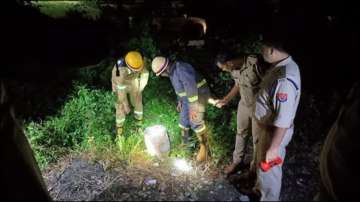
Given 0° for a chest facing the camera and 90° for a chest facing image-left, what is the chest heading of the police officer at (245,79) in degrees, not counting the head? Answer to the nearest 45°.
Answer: approximately 90°

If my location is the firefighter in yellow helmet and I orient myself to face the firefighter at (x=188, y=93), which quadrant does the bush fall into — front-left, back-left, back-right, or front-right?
back-right

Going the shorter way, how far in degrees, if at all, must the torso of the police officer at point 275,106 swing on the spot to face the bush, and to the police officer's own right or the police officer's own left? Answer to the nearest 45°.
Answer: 0° — they already face it

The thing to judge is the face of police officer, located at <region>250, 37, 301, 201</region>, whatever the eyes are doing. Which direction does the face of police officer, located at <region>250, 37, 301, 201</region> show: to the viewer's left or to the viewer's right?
to the viewer's left

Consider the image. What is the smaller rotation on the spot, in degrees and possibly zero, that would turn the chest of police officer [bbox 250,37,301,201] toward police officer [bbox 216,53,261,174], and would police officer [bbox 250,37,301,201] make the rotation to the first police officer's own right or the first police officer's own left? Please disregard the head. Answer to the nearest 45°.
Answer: approximately 45° to the first police officer's own right

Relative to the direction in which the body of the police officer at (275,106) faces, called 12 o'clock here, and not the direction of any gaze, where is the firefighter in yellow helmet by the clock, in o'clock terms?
The firefighter in yellow helmet is roughly at 1 o'clock from the police officer.

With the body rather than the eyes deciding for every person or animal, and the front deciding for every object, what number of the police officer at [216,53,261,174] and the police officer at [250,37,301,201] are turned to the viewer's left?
2

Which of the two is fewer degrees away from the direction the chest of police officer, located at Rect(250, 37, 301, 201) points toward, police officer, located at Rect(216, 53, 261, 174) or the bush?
the bush

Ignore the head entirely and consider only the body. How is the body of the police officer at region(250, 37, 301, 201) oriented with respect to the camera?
to the viewer's left

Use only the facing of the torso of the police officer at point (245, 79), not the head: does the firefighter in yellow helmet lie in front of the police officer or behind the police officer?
in front

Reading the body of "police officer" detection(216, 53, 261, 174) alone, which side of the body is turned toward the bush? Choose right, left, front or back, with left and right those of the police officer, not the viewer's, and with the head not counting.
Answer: front

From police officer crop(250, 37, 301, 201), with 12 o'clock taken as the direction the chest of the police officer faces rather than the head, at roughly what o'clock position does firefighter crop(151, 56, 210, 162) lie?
The firefighter is roughly at 1 o'clock from the police officer.

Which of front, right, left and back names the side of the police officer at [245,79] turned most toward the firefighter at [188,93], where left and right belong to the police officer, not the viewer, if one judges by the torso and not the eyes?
front
